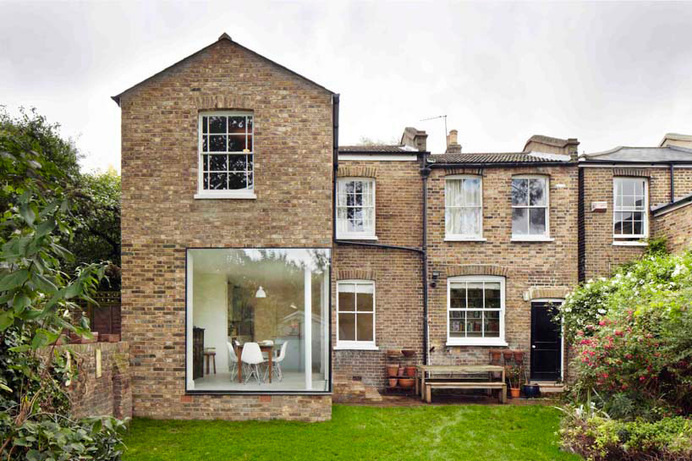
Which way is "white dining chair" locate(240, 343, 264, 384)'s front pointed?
away from the camera

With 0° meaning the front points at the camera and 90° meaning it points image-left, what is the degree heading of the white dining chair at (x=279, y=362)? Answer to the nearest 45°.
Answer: approximately 90°

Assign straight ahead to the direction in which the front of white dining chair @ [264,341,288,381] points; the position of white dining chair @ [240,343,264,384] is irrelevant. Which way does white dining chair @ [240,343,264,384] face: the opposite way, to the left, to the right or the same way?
to the right

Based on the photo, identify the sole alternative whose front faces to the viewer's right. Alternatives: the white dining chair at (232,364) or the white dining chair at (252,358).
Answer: the white dining chair at (232,364)

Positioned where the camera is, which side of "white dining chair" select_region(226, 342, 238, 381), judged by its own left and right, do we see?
right

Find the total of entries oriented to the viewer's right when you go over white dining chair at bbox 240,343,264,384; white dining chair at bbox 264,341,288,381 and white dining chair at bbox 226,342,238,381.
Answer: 1
